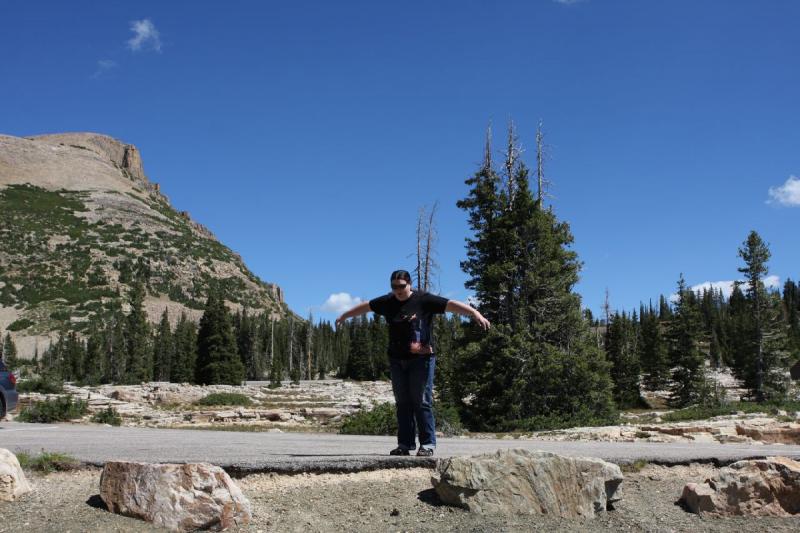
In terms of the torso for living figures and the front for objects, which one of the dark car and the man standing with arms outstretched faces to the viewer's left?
the dark car

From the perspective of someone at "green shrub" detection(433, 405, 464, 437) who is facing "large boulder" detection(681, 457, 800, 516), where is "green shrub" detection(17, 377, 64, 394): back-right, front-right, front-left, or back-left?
back-right

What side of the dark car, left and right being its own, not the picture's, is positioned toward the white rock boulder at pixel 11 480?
left

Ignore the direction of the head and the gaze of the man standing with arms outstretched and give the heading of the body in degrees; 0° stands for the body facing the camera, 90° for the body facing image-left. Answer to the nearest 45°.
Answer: approximately 0°

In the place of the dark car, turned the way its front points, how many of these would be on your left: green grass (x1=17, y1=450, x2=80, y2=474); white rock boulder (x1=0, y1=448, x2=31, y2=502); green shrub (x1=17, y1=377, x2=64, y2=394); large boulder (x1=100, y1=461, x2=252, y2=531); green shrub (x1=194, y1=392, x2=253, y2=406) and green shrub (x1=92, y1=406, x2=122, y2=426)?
3

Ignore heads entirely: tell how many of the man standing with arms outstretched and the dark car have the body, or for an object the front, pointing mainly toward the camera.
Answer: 1

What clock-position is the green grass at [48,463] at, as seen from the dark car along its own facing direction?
The green grass is roughly at 9 o'clock from the dark car.

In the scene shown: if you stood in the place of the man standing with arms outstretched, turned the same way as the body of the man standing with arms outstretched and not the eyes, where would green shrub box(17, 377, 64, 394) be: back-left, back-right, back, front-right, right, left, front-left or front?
back-right

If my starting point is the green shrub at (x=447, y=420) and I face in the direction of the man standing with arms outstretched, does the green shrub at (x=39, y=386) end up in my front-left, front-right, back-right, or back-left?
back-right

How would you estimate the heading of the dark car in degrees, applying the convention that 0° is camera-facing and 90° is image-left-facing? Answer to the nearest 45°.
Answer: approximately 90°

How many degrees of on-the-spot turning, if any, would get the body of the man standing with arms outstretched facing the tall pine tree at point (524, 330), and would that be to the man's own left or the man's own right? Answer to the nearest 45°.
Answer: approximately 180°
